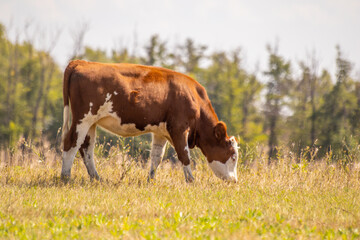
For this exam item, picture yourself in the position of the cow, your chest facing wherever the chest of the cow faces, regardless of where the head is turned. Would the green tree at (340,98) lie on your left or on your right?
on your left

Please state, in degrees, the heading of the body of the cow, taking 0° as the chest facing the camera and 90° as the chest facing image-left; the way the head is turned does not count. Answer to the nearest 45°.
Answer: approximately 270°

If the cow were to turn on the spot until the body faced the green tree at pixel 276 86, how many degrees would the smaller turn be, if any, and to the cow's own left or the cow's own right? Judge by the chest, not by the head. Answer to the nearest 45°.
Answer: approximately 90° to the cow's own left
